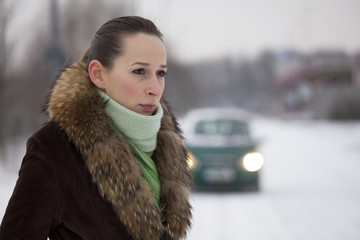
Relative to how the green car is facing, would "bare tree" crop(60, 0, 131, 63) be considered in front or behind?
behind

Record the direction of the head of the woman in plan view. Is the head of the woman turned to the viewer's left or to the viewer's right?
to the viewer's right

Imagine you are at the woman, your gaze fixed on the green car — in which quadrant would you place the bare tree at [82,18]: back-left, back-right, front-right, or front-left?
front-left

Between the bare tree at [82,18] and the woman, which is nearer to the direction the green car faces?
the woman

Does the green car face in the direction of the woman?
yes

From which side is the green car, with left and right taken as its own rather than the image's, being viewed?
front

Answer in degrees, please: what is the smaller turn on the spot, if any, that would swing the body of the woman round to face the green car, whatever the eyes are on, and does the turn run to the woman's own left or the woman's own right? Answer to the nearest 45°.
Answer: approximately 135° to the woman's own left

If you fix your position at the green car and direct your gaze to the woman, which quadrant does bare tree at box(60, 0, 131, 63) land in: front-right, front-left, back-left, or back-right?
back-right

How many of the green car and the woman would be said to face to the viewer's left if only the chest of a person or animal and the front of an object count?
0

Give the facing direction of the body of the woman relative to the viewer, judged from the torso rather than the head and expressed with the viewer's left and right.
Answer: facing the viewer and to the right of the viewer
